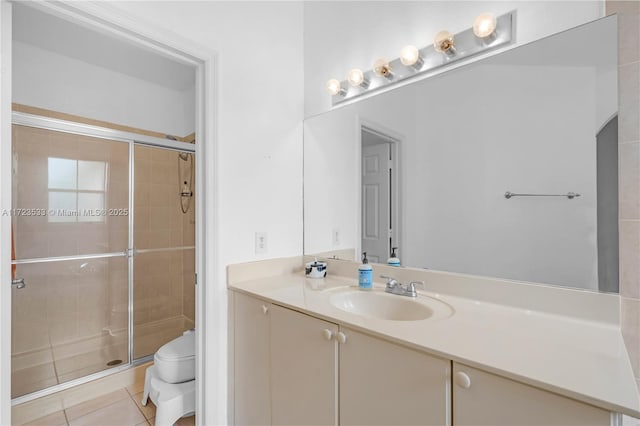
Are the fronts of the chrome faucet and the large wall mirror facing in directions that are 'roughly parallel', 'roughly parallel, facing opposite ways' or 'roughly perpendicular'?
roughly parallel

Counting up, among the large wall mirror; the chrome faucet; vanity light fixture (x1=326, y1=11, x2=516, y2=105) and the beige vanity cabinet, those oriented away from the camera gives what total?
0

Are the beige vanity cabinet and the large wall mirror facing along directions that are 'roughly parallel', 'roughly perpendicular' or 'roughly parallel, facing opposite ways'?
roughly parallel

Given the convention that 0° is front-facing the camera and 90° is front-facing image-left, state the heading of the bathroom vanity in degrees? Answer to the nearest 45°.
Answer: approximately 45°

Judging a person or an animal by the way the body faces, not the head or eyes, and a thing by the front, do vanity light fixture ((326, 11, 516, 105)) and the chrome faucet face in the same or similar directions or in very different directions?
same or similar directions

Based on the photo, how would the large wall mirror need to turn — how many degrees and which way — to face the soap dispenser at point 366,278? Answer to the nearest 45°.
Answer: approximately 45° to its right

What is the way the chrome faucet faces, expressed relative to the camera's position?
facing the viewer and to the left of the viewer
